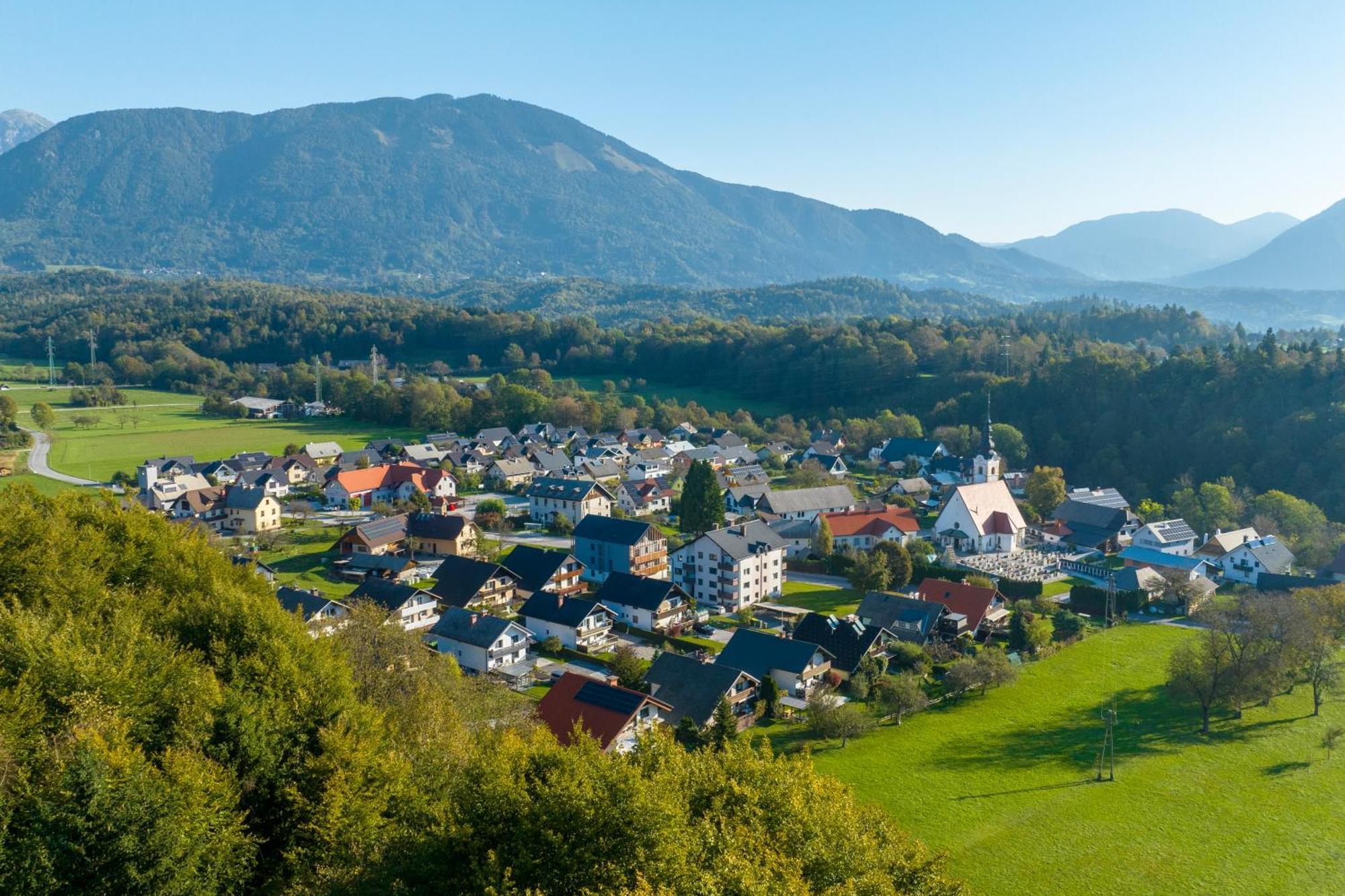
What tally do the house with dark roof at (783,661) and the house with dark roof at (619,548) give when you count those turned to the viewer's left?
0

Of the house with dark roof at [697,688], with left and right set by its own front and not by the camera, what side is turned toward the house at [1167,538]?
left

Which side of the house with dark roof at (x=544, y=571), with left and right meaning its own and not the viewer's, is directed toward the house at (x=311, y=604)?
right

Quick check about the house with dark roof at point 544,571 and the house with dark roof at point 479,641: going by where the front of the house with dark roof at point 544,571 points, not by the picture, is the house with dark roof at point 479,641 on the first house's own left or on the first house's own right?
on the first house's own right

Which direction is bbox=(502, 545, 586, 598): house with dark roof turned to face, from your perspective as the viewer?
facing the viewer and to the right of the viewer

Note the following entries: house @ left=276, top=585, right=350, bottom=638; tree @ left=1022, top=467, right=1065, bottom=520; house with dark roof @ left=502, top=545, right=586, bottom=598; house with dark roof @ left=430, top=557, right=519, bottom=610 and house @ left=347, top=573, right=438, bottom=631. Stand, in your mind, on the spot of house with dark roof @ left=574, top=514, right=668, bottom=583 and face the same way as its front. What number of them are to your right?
4

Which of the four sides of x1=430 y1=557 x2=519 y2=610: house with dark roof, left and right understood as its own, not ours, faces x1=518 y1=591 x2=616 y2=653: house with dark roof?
front

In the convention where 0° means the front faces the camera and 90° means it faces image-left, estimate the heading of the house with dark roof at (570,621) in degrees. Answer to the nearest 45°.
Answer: approximately 315°
